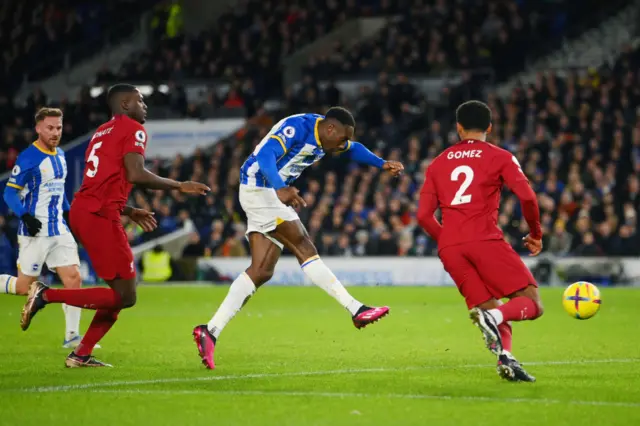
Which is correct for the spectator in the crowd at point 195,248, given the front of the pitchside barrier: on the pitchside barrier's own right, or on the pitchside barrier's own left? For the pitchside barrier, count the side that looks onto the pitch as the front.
on the pitchside barrier's own right

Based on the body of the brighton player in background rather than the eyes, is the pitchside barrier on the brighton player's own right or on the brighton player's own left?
on the brighton player's own left

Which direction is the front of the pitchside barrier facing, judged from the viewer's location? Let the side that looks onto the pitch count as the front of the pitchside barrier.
facing the viewer

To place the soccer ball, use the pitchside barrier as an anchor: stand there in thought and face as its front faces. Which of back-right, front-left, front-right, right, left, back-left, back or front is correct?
front

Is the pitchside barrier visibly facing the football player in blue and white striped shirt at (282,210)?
yes

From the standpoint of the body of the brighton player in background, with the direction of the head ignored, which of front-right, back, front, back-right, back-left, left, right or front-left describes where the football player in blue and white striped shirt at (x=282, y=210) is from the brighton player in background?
front

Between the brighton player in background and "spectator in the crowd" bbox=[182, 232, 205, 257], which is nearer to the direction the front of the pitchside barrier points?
the brighton player in background

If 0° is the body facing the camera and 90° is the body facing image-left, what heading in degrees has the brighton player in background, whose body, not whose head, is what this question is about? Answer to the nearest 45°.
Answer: approximately 315°

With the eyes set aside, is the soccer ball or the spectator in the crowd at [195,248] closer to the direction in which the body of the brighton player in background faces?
the soccer ball

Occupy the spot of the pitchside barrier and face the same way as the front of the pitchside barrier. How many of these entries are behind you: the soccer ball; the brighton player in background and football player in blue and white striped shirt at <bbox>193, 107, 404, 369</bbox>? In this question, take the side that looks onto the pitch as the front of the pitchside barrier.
0

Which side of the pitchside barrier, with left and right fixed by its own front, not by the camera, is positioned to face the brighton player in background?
front

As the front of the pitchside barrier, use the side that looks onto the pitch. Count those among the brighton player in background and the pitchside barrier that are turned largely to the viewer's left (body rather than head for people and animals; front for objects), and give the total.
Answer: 0

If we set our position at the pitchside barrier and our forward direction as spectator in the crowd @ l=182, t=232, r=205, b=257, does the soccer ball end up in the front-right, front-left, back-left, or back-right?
back-left
